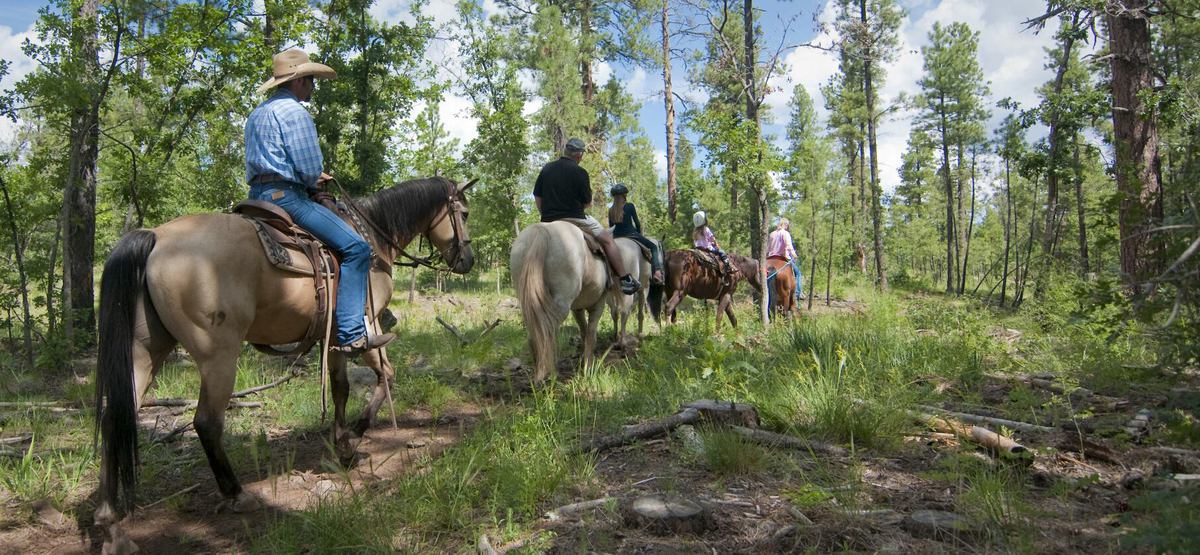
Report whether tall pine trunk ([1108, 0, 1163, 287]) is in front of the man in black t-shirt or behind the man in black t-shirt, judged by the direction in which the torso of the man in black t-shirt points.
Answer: in front

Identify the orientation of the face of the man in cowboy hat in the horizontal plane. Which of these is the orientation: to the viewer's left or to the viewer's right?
to the viewer's right

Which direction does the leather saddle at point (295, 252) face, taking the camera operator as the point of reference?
facing away from the viewer and to the right of the viewer

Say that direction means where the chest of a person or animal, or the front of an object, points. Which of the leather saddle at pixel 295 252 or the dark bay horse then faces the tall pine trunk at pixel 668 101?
the leather saddle

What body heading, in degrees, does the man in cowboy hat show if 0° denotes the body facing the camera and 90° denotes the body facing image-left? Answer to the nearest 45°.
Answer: approximately 225°

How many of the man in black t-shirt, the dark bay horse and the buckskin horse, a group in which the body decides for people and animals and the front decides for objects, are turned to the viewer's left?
0

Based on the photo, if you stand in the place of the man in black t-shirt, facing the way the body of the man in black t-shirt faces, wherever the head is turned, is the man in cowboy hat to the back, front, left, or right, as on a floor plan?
back

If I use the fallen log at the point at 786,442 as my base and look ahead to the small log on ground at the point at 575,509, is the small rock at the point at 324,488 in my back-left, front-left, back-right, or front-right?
front-right

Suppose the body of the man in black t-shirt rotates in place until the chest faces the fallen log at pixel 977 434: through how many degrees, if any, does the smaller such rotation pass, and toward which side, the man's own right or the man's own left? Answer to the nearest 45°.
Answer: approximately 90° to the man's own right

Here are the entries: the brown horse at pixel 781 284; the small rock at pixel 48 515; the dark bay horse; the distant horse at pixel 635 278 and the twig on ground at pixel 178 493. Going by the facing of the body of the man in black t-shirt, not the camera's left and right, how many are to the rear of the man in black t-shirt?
2

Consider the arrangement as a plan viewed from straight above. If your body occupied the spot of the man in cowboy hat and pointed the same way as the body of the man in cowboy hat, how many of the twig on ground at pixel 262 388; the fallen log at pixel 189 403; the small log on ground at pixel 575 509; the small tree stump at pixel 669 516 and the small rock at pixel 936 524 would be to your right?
3

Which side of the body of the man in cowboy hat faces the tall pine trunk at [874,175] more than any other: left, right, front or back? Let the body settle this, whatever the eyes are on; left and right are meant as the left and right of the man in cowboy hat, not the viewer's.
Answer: front

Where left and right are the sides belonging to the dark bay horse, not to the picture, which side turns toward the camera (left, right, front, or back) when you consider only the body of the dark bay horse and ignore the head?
right

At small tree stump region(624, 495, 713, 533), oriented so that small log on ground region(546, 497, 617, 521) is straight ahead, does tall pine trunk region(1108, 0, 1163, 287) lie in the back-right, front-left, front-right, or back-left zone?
back-right

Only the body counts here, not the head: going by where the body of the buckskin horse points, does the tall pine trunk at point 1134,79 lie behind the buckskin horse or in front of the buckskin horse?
in front

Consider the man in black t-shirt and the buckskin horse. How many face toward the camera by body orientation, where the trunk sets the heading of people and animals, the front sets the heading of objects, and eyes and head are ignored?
0
